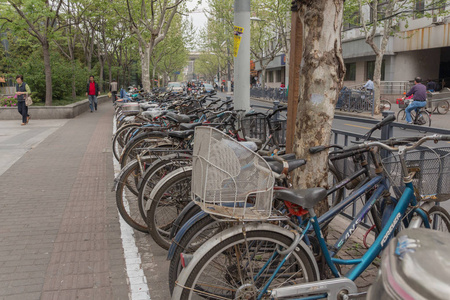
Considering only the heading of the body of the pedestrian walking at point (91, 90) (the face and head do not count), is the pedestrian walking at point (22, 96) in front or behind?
in front

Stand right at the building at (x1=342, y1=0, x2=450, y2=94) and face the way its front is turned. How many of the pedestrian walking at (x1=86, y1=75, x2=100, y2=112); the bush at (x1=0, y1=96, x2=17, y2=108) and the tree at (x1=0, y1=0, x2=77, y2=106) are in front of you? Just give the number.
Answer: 3

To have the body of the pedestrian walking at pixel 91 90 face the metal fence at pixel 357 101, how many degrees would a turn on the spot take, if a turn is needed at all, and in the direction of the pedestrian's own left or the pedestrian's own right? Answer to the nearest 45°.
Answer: approximately 90° to the pedestrian's own left

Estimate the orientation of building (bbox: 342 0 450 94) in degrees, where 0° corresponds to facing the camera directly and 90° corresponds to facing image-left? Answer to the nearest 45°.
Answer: approximately 45°

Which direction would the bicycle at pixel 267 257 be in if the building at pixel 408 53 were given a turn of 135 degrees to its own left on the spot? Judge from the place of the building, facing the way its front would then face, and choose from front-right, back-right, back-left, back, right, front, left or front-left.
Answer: right

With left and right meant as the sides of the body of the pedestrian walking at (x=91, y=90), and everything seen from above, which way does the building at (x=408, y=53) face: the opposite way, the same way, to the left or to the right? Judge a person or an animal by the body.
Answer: to the right

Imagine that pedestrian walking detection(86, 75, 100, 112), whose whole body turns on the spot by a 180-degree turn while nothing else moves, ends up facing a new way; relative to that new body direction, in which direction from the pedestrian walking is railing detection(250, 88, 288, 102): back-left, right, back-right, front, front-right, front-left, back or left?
front-right

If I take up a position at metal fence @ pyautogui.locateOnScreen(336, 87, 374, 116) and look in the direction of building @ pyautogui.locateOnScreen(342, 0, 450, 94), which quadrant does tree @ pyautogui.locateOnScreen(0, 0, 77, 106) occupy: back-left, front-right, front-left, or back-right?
back-left

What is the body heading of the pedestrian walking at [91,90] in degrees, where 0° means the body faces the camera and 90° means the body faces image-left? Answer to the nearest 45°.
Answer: approximately 0°

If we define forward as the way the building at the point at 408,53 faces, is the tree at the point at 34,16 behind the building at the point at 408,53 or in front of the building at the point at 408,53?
in front

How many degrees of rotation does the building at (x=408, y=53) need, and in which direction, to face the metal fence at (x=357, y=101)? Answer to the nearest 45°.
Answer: approximately 45° to its left

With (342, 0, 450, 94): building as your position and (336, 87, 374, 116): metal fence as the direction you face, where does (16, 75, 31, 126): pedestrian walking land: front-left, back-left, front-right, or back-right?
front-right

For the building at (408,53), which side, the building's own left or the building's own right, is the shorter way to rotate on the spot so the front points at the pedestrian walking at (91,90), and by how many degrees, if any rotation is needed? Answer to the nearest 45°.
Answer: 0° — it already faces them

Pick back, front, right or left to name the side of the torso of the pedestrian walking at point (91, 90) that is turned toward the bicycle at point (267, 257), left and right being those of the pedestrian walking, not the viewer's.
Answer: front

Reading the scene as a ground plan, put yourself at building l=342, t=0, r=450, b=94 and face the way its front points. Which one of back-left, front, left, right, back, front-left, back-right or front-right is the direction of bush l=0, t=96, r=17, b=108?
front
